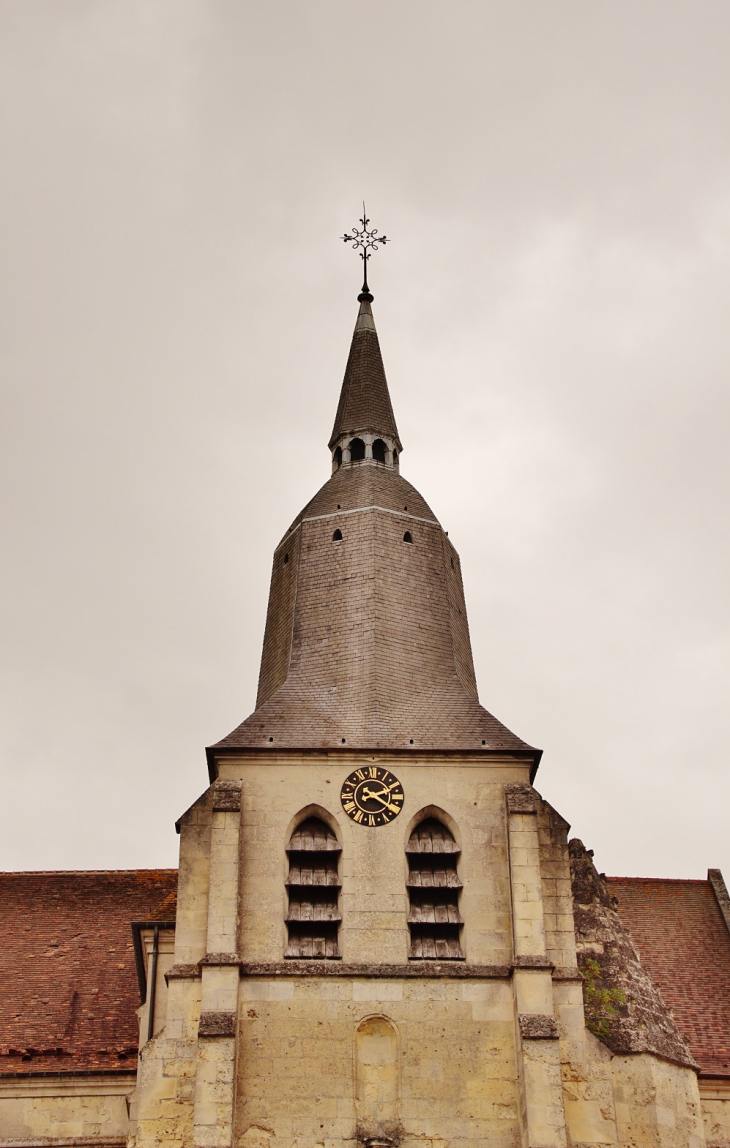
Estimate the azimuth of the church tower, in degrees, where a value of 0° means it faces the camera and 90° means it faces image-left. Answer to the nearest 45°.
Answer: approximately 0°
